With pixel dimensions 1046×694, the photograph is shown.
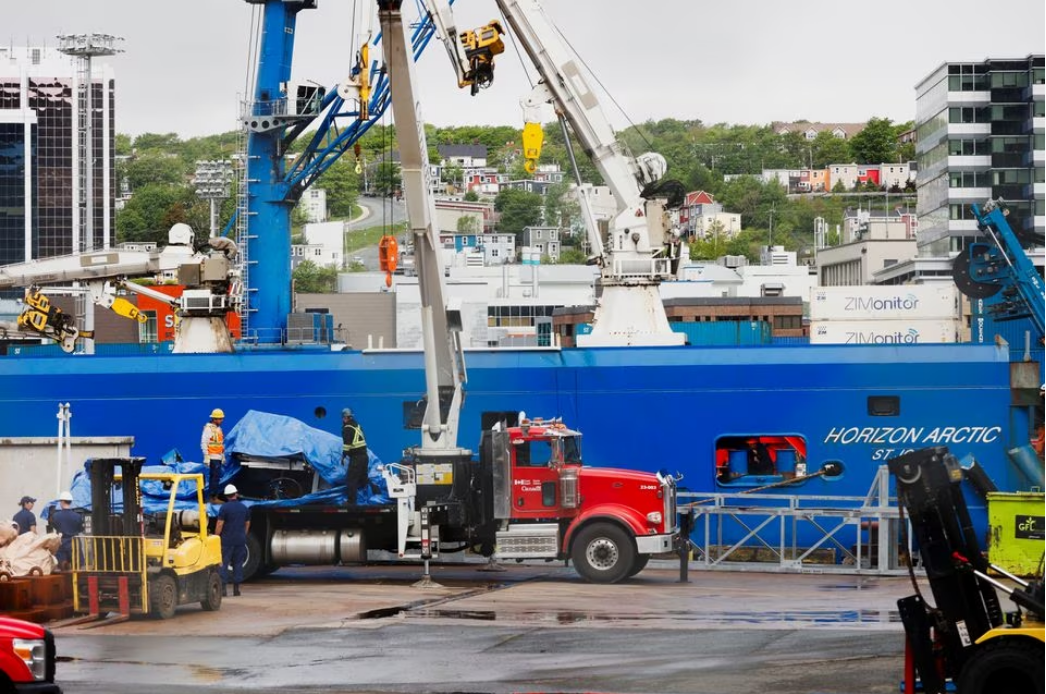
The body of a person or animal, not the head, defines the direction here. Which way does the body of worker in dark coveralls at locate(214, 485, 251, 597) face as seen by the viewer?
away from the camera

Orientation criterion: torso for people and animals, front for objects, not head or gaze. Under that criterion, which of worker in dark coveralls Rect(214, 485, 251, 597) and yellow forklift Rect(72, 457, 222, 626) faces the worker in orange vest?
the worker in dark coveralls

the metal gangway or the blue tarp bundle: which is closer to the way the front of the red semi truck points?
the metal gangway

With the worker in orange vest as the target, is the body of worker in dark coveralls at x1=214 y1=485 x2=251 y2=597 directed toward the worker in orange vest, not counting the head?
yes

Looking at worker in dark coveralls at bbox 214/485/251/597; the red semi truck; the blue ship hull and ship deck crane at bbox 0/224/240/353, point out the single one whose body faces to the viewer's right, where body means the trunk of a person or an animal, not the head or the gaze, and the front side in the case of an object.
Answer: the red semi truck

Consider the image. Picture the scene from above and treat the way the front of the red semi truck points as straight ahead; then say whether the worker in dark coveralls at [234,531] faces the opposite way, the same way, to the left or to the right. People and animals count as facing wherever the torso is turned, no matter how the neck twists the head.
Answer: to the left

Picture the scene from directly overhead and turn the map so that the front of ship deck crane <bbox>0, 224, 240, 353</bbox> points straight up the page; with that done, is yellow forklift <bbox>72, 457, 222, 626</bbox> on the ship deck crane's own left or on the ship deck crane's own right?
on the ship deck crane's own left

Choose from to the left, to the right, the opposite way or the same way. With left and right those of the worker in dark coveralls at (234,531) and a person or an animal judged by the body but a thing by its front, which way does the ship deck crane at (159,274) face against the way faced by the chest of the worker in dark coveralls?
to the left

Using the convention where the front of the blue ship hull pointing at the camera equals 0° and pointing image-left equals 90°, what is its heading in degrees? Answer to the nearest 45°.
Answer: approximately 90°

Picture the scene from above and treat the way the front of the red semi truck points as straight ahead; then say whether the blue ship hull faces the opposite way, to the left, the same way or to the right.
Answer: the opposite way

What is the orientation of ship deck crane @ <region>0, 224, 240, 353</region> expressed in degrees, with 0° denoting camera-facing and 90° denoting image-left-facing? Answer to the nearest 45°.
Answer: approximately 90°

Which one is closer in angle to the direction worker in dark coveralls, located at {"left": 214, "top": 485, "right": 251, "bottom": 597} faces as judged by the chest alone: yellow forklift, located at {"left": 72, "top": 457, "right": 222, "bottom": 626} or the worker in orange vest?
the worker in orange vest

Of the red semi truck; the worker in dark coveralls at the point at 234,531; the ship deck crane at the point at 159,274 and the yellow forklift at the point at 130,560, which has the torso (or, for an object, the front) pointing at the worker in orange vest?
the worker in dark coveralls

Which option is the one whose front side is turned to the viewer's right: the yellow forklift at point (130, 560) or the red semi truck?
the red semi truck

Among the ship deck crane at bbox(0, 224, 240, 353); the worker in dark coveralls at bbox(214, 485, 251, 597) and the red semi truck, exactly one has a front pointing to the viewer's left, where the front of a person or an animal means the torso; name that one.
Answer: the ship deck crane
